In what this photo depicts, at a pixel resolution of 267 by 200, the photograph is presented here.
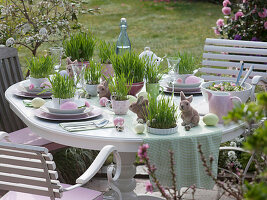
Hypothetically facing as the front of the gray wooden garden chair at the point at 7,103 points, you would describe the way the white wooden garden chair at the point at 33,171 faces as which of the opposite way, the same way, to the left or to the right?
to the left

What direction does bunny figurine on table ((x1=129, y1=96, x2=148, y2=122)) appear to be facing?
to the viewer's left

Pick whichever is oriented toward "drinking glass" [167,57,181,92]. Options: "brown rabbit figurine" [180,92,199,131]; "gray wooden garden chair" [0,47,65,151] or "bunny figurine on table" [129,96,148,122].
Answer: the gray wooden garden chair

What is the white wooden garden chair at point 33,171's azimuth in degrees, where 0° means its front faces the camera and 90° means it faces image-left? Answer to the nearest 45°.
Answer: approximately 225°

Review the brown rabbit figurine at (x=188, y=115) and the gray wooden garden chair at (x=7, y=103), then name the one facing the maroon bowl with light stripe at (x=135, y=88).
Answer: the gray wooden garden chair

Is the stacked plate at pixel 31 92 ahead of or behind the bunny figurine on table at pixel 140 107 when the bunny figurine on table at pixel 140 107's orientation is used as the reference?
ahead

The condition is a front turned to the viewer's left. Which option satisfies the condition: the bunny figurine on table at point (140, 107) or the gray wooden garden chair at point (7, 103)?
the bunny figurine on table

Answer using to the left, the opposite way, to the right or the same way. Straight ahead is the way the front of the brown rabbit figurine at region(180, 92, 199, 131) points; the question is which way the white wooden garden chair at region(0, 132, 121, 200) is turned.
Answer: the opposite way

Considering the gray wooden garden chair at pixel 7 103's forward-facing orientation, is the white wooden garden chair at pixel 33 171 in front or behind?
in front
